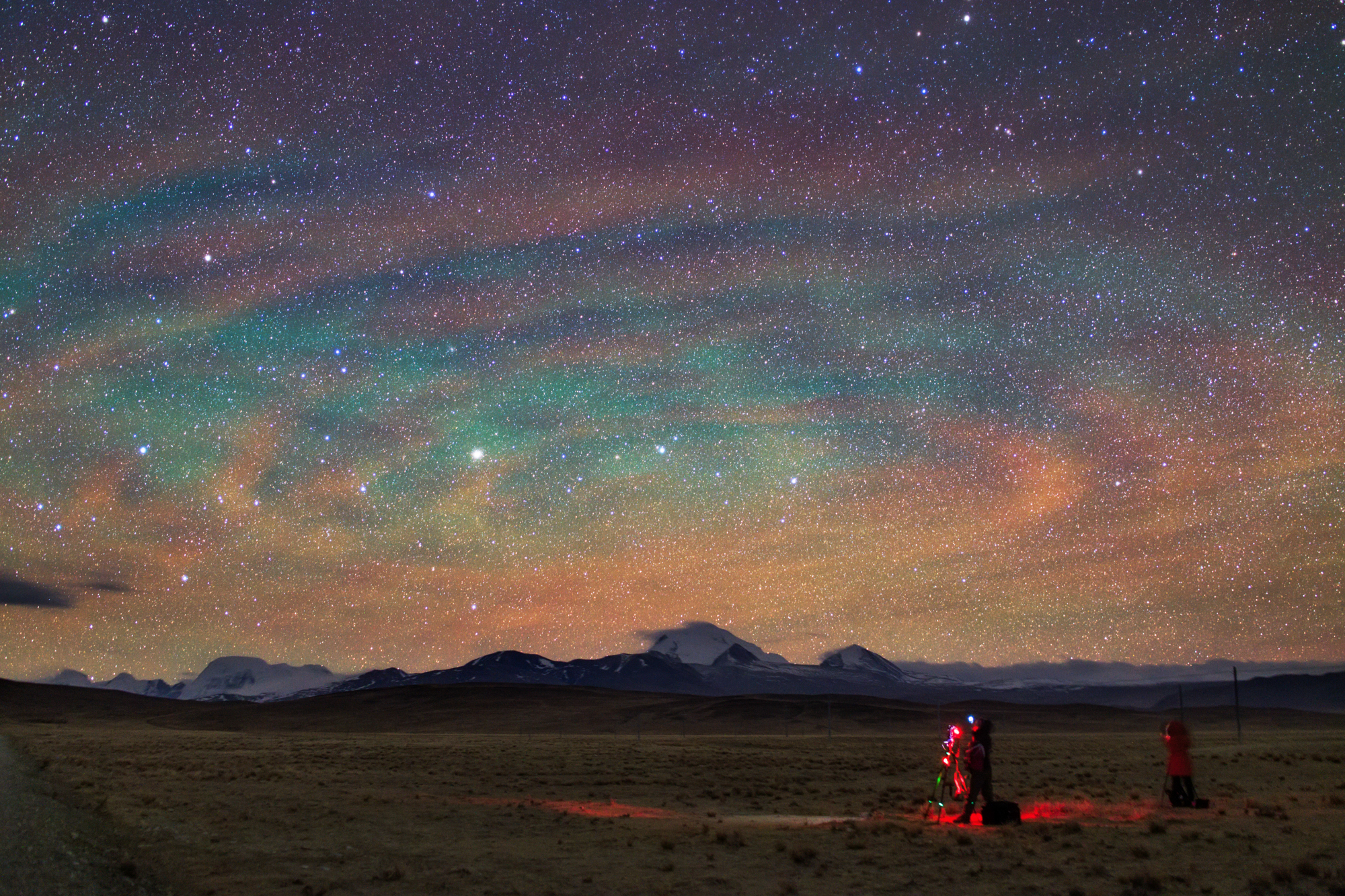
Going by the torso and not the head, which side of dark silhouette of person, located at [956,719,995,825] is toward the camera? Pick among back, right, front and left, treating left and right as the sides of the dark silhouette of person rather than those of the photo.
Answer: left

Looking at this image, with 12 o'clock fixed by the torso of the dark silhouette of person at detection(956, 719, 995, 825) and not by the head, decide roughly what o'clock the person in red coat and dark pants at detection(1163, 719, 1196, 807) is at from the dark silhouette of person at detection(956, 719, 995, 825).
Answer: the person in red coat and dark pants at detection(1163, 719, 1196, 807) is roughly at 5 o'clock from the dark silhouette of person at detection(956, 719, 995, 825).

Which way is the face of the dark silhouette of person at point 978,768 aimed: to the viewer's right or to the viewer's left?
to the viewer's left
